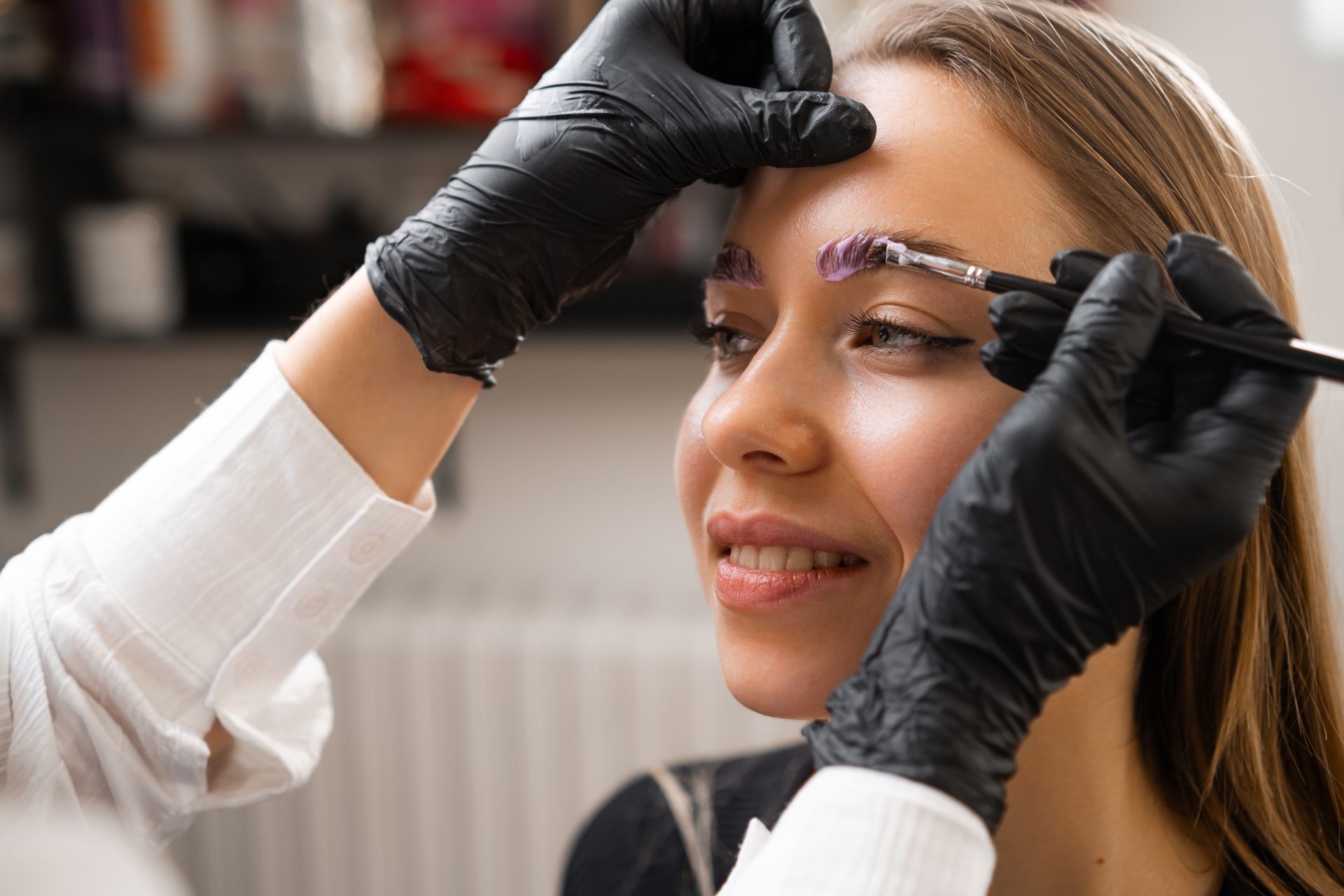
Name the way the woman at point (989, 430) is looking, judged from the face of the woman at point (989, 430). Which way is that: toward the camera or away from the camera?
toward the camera

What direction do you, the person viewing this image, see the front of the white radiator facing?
facing the viewer

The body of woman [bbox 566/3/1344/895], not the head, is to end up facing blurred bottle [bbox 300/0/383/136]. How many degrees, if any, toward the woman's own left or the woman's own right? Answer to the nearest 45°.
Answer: approximately 90° to the woman's own right

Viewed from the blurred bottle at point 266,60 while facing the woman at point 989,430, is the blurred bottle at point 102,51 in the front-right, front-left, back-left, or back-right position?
back-right

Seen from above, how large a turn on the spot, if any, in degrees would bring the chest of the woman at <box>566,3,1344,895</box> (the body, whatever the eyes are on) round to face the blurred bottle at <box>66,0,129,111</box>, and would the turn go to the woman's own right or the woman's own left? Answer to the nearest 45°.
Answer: approximately 90° to the woman's own right

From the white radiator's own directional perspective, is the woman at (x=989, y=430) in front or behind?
in front

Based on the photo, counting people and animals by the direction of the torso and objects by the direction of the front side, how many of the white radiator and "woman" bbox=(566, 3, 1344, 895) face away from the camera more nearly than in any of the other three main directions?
0

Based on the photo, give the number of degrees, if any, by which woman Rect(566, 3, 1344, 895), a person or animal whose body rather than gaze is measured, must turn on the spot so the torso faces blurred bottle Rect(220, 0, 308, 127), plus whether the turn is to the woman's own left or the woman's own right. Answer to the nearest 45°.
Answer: approximately 90° to the woman's own right

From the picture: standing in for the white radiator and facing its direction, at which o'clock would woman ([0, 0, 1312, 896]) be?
The woman is roughly at 12 o'clock from the white radiator.
